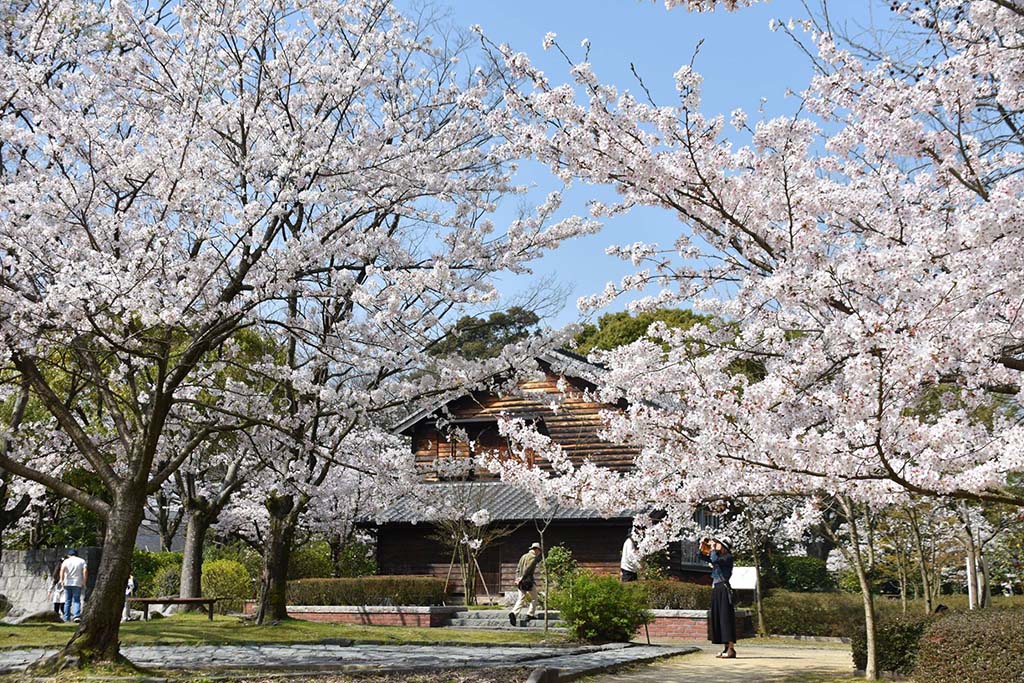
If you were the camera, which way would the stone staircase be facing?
facing the viewer

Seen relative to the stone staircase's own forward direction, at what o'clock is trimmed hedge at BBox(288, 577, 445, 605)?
The trimmed hedge is roughly at 4 o'clock from the stone staircase.

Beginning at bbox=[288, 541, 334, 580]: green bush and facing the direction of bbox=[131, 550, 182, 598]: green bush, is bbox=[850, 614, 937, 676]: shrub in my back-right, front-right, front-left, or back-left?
back-left

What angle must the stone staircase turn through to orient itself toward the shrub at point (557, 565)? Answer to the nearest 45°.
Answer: approximately 135° to its left

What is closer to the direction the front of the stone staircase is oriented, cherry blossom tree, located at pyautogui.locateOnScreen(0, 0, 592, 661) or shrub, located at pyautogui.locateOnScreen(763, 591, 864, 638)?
the cherry blossom tree

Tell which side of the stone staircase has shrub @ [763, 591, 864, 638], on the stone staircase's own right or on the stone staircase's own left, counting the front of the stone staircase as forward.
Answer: on the stone staircase's own left

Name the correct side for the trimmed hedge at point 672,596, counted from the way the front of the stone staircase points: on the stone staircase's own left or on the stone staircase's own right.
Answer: on the stone staircase's own left

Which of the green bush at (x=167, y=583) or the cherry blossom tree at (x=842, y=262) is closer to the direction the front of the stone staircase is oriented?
the cherry blossom tree

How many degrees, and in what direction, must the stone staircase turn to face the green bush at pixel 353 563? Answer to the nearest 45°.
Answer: approximately 135° to its right

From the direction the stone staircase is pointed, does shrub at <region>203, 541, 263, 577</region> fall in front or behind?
behind

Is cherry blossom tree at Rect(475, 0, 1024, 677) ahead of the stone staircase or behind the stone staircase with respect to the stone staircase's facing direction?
ahead

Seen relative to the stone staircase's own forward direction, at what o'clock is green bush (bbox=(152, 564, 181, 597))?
The green bush is roughly at 4 o'clock from the stone staircase.

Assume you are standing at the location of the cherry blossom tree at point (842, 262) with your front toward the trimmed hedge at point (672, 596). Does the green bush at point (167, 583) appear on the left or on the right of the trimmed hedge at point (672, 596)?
left

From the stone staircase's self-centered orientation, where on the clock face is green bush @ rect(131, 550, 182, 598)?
The green bush is roughly at 4 o'clock from the stone staircase.

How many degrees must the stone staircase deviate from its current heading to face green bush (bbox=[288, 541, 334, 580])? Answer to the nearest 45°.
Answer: approximately 135° to its right

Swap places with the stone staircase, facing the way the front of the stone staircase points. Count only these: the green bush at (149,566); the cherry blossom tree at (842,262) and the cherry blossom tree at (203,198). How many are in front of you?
2

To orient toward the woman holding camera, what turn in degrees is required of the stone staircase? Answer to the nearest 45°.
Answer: approximately 45° to its left
